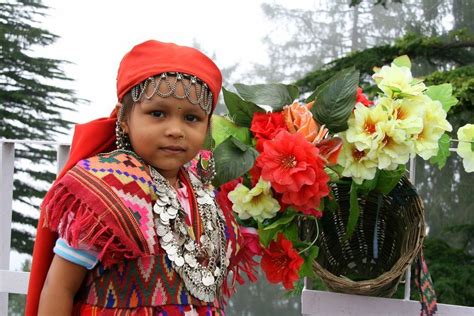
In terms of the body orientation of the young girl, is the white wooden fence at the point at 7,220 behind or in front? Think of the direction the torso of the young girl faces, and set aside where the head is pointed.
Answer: behind

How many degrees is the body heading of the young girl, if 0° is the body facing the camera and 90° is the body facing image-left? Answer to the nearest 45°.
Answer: approximately 315°

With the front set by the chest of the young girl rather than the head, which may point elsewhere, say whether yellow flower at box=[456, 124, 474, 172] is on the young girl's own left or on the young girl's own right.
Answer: on the young girl's own left

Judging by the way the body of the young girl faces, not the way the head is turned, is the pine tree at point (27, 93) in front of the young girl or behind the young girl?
behind
